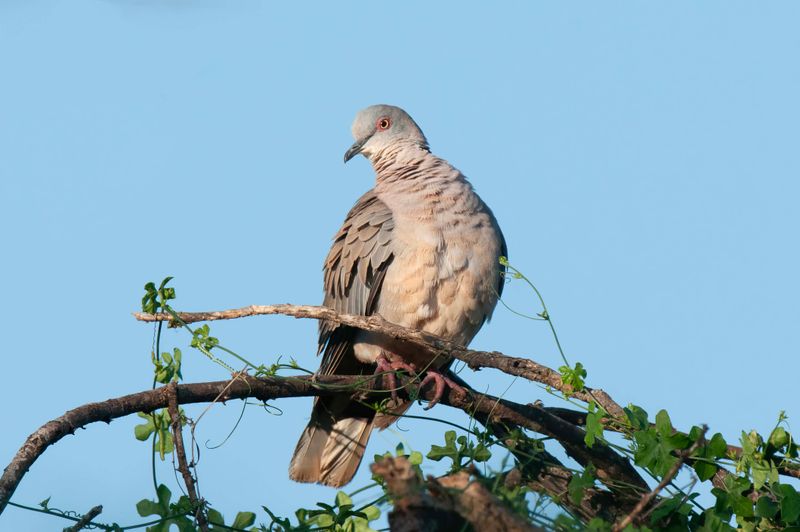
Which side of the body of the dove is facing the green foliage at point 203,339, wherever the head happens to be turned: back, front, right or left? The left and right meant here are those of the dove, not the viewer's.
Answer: right

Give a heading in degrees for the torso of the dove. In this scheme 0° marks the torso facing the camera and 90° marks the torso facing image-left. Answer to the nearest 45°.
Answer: approximately 315°

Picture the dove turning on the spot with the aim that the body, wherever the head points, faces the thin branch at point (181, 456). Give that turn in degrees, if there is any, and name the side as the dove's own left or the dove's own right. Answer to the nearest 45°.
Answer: approximately 90° to the dove's own right
